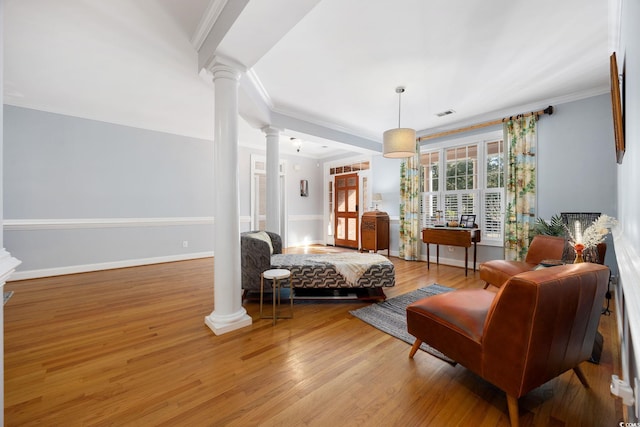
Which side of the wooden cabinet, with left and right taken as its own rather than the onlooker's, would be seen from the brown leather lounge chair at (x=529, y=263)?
left

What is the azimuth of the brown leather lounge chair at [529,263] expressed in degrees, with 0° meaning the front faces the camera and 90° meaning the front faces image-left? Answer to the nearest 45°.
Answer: approximately 45°

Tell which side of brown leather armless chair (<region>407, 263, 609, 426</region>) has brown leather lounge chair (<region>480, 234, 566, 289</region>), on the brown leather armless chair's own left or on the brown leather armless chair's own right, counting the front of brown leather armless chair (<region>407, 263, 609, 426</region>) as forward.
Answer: on the brown leather armless chair's own right

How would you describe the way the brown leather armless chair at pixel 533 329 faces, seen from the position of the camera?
facing away from the viewer and to the left of the viewer

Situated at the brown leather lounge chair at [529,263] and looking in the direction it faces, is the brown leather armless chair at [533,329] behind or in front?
in front

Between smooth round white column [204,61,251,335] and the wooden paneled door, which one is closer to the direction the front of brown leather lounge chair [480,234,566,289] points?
the smooth round white column

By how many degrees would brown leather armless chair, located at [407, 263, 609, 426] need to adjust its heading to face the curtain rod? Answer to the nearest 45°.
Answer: approximately 45° to its right

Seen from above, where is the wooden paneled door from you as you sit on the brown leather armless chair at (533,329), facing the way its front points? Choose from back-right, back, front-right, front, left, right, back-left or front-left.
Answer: front

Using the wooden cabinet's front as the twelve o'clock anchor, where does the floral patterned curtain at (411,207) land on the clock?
The floral patterned curtain is roughly at 8 o'clock from the wooden cabinet.

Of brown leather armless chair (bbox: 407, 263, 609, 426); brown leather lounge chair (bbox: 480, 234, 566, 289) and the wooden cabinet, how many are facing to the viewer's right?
0

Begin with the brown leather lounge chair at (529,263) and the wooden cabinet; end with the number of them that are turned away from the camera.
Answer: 0

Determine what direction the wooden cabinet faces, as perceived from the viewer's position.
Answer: facing the viewer and to the left of the viewer

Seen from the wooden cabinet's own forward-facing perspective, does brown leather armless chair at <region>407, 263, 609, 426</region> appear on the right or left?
on its left

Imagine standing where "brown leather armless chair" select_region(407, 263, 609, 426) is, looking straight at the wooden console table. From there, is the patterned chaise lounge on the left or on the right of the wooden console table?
left

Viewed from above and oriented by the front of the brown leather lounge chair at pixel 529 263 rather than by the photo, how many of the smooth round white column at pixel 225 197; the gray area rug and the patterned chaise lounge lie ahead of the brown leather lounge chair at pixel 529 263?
3

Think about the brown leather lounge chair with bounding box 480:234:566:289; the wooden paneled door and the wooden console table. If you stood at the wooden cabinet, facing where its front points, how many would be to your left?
2
